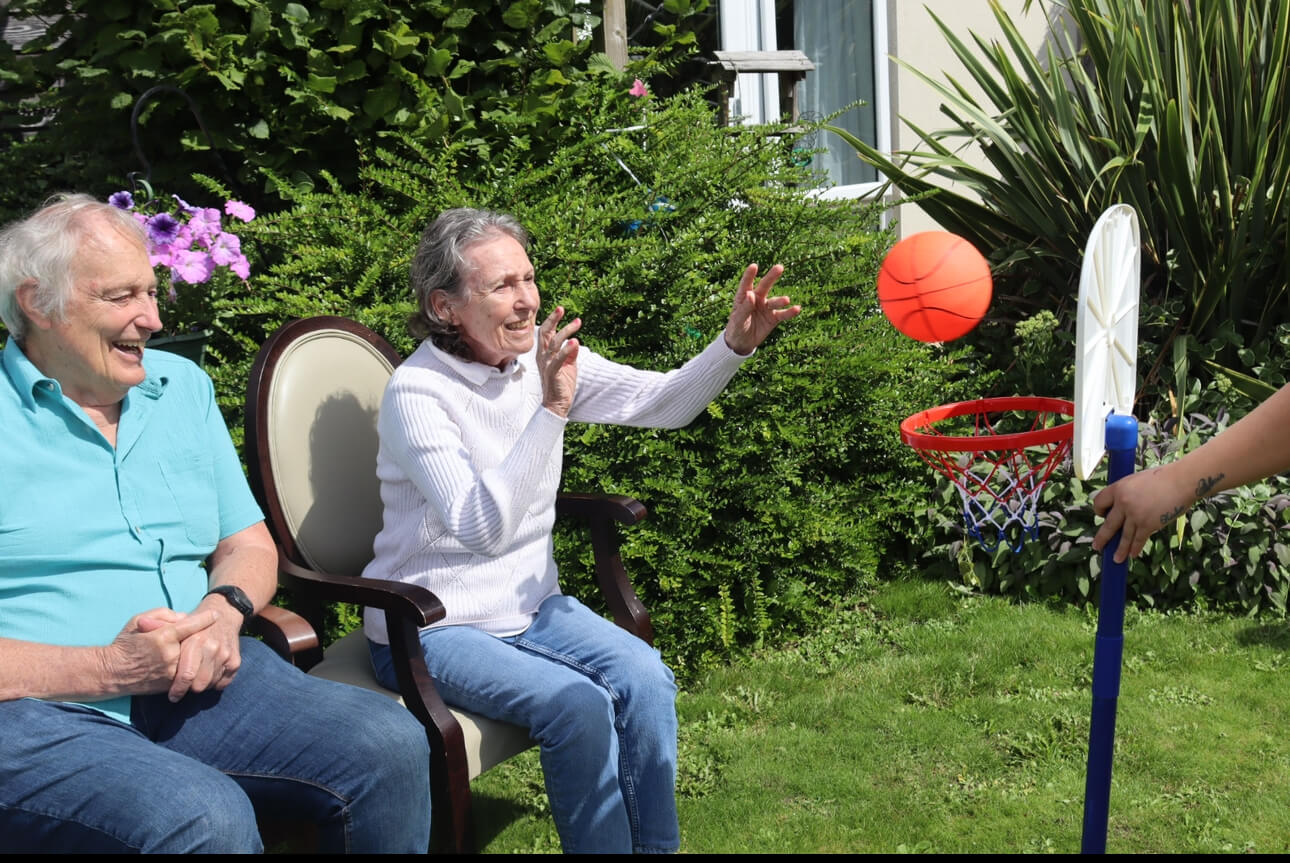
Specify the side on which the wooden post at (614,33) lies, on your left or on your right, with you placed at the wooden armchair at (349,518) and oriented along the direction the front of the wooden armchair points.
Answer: on your left

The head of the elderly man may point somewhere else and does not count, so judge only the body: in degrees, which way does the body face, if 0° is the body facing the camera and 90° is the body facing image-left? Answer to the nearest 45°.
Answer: approximately 315°

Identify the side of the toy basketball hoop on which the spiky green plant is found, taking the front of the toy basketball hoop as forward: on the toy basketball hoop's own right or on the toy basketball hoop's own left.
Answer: on the toy basketball hoop's own right

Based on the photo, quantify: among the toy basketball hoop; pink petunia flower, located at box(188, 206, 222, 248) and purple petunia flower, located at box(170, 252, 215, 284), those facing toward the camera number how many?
2

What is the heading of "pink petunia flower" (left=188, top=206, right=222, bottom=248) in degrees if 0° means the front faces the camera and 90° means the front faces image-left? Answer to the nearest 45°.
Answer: approximately 0°

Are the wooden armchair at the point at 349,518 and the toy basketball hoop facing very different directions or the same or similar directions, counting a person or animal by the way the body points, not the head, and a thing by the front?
very different directions

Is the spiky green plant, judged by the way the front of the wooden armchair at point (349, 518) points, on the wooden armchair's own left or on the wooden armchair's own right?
on the wooden armchair's own left

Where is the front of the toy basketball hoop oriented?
to the viewer's left

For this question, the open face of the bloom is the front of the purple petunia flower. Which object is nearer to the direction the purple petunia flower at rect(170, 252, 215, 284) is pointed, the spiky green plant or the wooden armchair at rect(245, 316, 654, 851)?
the wooden armchair
